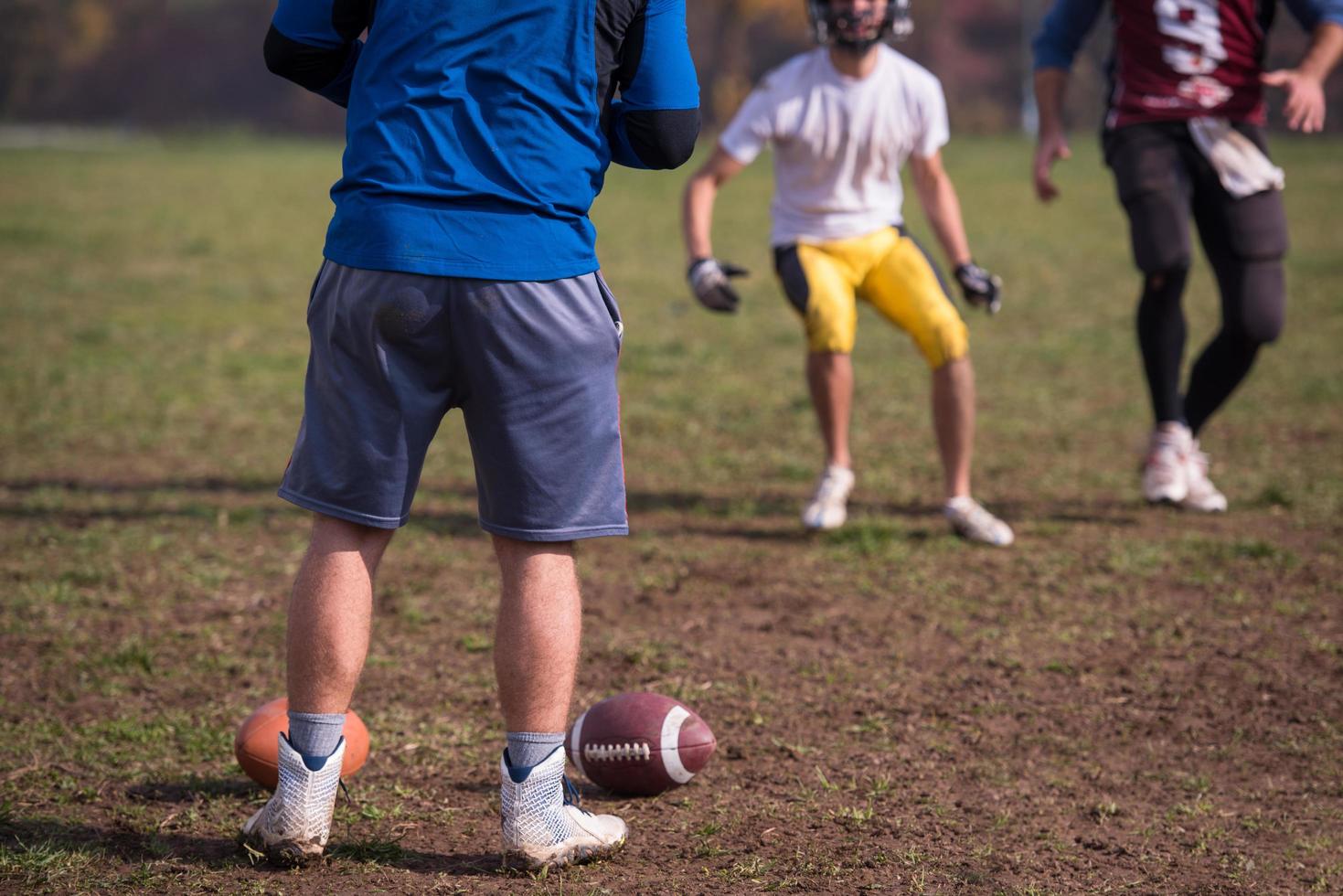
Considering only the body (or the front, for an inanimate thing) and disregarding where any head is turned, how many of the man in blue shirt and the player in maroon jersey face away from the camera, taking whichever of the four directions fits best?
1

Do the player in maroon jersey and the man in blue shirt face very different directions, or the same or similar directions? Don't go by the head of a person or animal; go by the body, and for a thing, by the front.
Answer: very different directions

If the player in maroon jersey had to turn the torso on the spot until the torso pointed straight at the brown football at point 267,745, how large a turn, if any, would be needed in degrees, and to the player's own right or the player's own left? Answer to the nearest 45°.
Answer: approximately 45° to the player's own right

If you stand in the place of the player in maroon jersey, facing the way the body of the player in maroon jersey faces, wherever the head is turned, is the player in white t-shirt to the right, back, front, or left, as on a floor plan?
right

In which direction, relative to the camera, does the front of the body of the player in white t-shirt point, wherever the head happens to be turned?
toward the camera

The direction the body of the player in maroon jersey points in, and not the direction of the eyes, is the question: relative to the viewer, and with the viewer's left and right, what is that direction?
facing the viewer

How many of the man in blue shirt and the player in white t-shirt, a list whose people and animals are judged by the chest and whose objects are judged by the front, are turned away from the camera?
1

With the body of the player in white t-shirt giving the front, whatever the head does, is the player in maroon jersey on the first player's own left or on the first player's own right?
on the first player's own left

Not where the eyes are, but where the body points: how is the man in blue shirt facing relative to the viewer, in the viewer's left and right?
facing away from the viewer

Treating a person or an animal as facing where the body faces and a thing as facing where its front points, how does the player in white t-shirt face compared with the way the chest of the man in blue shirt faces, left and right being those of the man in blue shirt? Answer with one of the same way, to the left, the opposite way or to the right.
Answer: the opposite way
